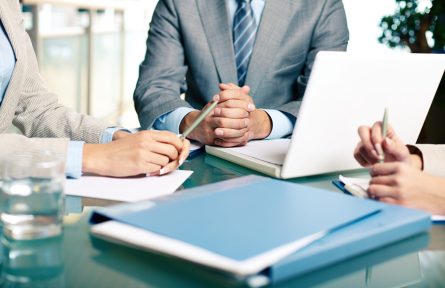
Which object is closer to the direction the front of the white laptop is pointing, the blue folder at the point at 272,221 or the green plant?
the green plant

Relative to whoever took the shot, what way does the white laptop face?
facing away from the viewer and to the left of the viewer

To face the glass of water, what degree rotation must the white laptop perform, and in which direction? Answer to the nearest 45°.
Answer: approximately 90° to its left

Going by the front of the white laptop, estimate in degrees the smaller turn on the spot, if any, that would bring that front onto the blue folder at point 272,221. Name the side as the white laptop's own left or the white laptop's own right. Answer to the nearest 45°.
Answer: approximately 135° to the white laptop's own left

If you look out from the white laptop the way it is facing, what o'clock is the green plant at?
The green plant is roughly at 2 o'clock from the white laptop.
